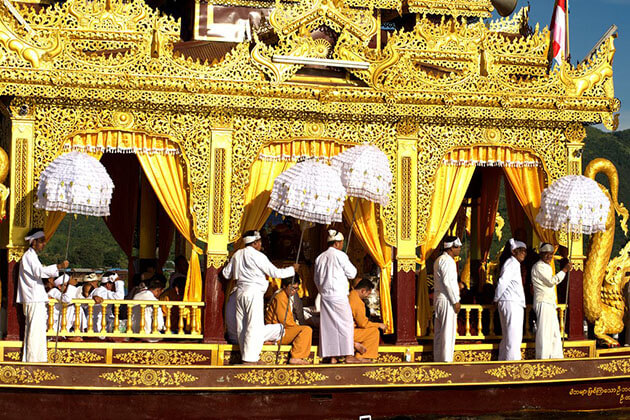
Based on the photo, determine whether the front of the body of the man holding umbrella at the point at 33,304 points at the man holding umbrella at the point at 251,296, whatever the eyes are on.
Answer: yes

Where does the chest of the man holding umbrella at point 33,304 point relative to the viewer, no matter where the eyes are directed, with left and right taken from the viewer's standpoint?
facing to the right of the viewer

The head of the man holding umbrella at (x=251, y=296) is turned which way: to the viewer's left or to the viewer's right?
to the viewer's right
